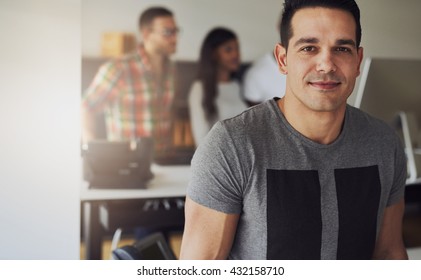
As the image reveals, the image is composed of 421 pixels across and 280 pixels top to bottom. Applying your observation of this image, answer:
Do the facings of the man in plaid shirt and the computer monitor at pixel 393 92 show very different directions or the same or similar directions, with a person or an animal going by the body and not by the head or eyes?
very different directions

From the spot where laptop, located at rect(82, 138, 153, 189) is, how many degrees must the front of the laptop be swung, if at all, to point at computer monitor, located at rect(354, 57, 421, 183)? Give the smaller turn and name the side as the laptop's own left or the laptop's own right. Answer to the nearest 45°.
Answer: approximately 135° to the laptop's own right

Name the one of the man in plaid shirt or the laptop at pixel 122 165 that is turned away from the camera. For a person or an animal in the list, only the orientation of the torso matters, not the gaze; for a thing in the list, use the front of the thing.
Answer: the laptop

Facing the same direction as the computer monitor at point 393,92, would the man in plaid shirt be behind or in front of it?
in front

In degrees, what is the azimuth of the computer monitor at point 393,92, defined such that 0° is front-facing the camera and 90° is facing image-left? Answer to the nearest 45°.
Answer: approximately 135°

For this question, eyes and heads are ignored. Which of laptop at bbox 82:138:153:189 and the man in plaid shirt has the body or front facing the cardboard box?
the laptop

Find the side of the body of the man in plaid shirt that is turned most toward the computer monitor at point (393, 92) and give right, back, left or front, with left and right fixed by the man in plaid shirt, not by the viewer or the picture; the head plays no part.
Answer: front

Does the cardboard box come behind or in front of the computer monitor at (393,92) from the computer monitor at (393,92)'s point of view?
in front

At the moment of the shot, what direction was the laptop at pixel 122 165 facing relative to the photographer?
facing away from the viewer

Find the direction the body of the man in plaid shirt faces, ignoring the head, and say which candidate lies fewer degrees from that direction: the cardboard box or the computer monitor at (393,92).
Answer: the computer monitor

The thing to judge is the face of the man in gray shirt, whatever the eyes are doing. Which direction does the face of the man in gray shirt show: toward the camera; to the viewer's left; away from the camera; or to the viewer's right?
toward the camera

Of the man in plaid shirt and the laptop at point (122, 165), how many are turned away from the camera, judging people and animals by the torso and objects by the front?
1

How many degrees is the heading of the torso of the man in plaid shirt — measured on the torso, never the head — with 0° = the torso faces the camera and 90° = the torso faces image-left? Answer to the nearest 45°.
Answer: approximately 315°

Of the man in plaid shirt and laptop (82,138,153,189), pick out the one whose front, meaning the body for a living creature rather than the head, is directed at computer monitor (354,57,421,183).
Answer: the man in plaid shirt
